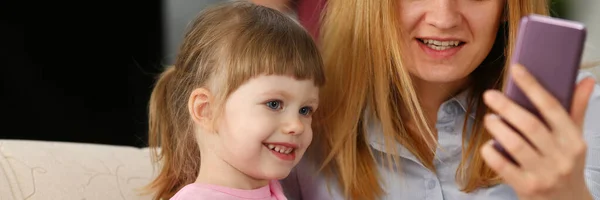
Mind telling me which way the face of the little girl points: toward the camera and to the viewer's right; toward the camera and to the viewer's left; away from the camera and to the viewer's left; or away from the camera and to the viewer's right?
toward the camera and to the viewer's right

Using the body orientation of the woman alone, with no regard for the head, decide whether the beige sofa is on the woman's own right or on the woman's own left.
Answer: on the woman's own right

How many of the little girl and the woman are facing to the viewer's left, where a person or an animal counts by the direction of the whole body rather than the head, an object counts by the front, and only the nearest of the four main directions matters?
0

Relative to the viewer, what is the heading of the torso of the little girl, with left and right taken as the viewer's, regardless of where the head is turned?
facing the viewer and to the right of the viewer

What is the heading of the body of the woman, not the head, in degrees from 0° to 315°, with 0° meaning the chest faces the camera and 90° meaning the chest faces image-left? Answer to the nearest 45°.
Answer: approximately 0°
